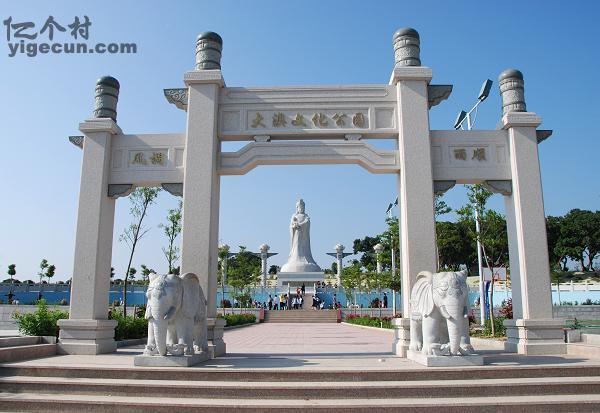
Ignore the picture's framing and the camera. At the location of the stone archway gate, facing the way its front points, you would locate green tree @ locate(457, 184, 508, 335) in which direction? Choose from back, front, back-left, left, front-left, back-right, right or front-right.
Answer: back-left

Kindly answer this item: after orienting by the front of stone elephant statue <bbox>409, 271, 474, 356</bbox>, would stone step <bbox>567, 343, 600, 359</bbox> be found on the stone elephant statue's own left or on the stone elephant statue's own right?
on the stone elephant statue's own left

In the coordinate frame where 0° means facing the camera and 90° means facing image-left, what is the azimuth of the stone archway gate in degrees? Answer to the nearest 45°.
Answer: approximately 0°

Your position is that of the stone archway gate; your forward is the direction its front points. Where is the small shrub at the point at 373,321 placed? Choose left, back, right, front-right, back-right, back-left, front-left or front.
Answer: back

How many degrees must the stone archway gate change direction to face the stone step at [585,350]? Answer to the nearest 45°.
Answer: approximately 90° to its left

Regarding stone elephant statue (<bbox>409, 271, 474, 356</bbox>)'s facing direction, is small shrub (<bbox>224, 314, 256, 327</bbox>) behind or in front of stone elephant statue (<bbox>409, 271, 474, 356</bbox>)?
behind

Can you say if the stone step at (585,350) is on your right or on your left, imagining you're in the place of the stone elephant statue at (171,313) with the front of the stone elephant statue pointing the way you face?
on your left

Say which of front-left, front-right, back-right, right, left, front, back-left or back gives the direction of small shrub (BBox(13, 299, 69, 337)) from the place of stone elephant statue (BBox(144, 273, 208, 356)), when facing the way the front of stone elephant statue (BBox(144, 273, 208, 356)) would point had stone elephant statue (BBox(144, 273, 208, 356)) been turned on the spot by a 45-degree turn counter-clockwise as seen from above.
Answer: back-right

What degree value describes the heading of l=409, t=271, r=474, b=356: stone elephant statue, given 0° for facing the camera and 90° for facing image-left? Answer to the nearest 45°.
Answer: approximately 315°

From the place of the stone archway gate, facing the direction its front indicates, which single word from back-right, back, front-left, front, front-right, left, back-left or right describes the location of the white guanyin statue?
back

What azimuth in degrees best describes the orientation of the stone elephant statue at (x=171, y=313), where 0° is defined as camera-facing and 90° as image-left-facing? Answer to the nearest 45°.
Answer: approximately 45°

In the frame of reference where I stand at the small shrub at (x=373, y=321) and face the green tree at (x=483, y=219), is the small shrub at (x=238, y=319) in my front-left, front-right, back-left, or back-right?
back-right
